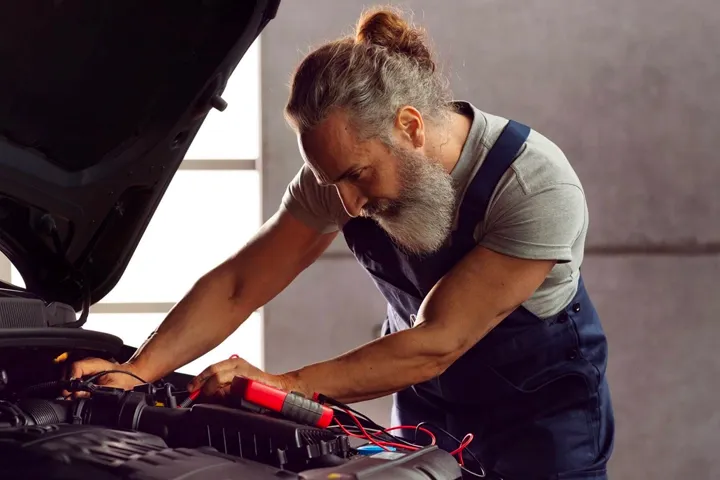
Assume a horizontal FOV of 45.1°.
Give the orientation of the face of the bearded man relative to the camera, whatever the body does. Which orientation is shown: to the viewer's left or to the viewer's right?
to the viewer's left

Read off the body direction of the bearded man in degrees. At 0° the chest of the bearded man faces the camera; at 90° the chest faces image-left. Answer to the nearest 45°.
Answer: approximately 45°
